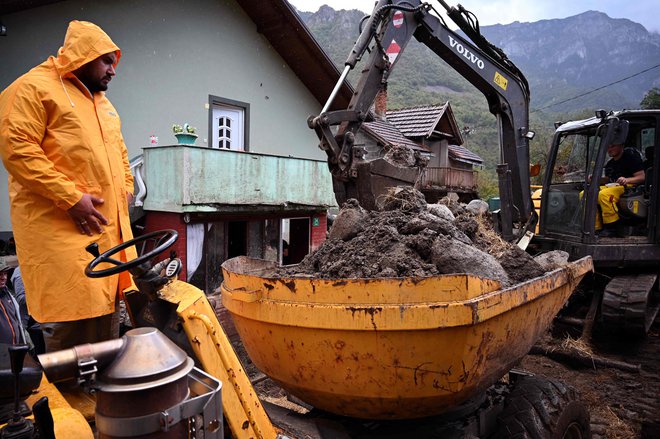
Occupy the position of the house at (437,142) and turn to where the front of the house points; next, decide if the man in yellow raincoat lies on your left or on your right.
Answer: on your right

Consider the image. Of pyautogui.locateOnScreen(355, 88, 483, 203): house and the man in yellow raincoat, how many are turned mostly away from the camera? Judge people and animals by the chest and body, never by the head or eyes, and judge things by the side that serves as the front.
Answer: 0

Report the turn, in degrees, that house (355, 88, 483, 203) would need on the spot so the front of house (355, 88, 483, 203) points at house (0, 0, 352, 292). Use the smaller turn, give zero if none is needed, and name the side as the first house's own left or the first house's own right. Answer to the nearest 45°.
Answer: approximately 45° to the first house's own right

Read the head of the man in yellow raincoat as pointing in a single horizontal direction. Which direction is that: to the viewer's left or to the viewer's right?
to the viewer's right

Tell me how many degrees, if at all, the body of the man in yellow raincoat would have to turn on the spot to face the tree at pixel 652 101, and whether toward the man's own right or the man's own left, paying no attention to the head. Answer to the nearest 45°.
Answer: approximately 90° to the man's own left

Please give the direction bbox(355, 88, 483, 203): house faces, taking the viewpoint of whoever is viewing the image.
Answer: facing the viewer and to the right of the viewer

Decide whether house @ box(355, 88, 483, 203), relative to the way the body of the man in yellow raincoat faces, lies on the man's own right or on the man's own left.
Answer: on the man's own left

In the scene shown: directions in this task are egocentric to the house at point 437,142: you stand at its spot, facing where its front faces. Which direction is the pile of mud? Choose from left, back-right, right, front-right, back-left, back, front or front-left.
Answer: front-right

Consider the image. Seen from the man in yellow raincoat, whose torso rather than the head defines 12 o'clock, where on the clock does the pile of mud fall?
The pile of mud is roughly at 11 o'clock from the man in yellow raincoat.

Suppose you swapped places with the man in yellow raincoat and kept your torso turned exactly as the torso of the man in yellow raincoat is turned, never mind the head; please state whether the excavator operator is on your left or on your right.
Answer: on your left

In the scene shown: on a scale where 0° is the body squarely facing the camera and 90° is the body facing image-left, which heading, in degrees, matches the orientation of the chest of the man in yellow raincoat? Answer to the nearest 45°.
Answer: approximately 315°
